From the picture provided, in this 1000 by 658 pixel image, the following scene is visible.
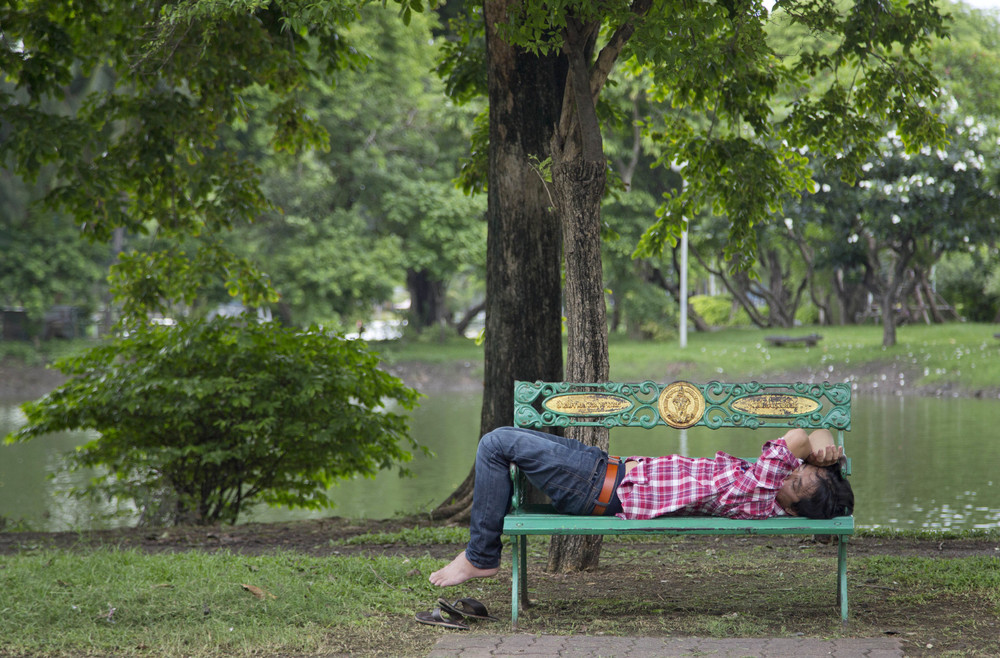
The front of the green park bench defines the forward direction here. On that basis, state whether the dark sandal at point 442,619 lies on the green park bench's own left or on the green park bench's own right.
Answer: on the green park bench's own right

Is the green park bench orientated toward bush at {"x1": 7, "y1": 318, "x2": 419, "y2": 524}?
no

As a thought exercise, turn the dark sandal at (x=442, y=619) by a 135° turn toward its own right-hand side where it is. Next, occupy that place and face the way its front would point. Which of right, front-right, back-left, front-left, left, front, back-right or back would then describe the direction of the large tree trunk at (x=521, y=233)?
front-left

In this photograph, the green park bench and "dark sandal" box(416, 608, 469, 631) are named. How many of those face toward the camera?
1

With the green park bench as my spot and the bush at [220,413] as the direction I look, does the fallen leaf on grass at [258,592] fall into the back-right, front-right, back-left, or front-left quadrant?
front-left

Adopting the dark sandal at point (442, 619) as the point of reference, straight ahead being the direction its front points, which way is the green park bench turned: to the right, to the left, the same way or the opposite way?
to the left

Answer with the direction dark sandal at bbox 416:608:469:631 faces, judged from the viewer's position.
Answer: facing to the left of the viewer

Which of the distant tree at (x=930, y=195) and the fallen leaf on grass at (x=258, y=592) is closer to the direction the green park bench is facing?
the fallen leaf on grass

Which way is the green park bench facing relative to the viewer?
toward the camera

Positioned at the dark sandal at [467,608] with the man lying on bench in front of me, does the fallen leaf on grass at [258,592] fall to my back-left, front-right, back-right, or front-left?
back-left

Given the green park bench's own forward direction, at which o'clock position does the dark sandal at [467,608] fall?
The dark sandal is roughly at 2 o'clock from the green park bench.

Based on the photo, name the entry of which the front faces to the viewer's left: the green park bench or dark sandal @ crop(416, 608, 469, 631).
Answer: the dark sandal

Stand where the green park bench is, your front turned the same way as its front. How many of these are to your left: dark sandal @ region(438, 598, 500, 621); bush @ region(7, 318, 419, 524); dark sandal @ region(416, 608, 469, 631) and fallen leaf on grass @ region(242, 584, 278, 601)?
0

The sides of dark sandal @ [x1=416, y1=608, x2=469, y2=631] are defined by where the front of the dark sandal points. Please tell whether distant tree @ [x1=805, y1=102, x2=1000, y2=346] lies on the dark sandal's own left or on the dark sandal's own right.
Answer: on the dark sandal's own right

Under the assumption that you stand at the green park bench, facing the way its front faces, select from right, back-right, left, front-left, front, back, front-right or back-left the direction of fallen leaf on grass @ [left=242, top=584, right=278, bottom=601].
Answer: right
